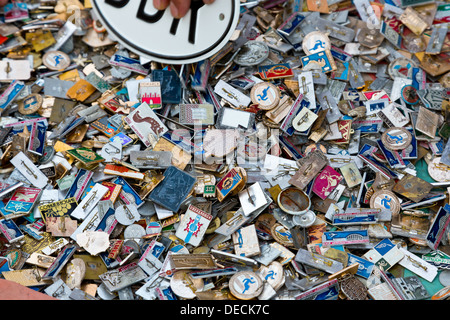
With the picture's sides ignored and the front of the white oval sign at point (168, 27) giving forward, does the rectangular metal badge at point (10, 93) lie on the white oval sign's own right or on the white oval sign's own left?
on the white oval sign's own right

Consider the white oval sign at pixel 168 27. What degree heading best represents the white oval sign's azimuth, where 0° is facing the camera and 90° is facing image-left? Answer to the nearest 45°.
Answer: approximately 0°

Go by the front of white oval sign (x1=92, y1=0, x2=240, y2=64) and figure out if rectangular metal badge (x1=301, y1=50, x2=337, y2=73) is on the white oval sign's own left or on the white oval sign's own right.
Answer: on the white oval sign's own left
